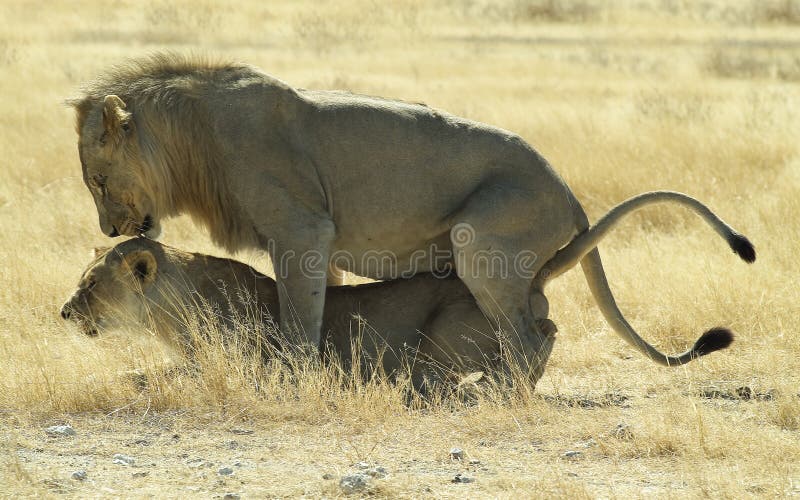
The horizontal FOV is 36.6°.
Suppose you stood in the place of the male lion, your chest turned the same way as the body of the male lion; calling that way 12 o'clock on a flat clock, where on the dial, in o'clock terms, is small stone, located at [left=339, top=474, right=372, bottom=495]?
The small stone is roughly at 9 o'clock from the male lion.

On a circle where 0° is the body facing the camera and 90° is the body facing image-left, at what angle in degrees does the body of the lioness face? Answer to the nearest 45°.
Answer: approximately 90°

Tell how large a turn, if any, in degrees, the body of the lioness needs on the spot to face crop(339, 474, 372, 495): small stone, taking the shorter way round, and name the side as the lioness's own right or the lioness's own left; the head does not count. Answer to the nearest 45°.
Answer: approximately 90° to the lioness's own left

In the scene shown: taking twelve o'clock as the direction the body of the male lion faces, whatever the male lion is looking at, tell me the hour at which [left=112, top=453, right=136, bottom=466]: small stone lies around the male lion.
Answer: The small stone is roughly at 10 o'clock from the male lion.

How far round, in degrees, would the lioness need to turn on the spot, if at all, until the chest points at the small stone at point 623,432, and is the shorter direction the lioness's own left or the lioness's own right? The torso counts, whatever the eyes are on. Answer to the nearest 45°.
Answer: approximately 135° to the lioness's own left

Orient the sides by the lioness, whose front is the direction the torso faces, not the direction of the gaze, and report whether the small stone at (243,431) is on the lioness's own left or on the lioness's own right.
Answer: on the lioness's own left

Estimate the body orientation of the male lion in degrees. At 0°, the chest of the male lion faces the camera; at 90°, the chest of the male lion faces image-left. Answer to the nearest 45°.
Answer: approximately 90°

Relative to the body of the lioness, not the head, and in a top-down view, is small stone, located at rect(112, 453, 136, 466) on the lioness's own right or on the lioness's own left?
on the lioness's own left

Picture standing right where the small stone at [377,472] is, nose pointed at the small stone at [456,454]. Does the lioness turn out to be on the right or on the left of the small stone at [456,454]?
left

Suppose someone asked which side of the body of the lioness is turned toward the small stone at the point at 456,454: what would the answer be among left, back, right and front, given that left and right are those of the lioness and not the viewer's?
left

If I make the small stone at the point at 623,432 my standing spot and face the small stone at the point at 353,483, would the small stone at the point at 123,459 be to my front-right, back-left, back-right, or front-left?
front-right

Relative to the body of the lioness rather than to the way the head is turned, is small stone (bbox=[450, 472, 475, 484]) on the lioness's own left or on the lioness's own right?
on the lioness's own left

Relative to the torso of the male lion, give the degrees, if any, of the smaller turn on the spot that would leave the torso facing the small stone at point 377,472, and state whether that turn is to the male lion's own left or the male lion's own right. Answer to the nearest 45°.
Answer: approximately 90° to the male lion's own left

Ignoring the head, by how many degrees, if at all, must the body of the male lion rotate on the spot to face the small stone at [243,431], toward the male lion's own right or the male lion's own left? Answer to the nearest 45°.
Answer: approximately 90° to the male lion's own left
